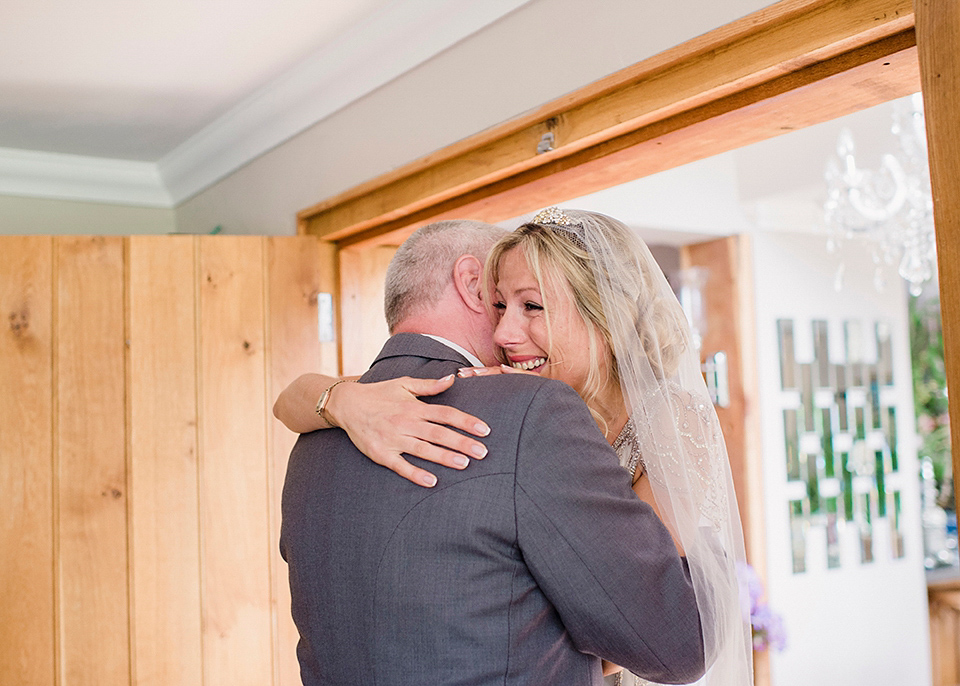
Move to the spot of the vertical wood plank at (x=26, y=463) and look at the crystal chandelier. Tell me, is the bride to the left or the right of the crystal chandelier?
right

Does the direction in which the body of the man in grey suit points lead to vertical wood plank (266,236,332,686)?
no

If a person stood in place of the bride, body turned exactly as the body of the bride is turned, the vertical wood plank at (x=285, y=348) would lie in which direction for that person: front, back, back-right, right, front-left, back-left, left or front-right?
right

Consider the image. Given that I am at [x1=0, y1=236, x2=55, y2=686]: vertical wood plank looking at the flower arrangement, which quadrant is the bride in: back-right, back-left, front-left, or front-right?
front-right

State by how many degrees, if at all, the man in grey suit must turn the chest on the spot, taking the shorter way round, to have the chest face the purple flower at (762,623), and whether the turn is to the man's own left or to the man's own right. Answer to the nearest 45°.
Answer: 0° — they already face it

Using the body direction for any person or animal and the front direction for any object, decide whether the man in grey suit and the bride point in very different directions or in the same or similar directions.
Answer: very different directions

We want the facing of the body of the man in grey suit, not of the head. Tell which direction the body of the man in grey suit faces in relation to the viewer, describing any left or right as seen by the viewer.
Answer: facing away from the viewer and to the right of the viewer

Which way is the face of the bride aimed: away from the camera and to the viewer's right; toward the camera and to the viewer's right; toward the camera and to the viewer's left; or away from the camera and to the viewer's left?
toward the camera and to the viewer's left

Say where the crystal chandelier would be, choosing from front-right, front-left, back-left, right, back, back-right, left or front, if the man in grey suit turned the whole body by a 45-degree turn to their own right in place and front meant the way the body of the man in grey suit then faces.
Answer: front-left

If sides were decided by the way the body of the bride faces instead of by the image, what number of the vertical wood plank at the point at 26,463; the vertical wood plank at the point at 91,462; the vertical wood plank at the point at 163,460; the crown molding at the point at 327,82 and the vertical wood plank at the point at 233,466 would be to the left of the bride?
0

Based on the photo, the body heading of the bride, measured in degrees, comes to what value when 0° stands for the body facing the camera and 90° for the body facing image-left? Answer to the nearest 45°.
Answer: approximately 45°

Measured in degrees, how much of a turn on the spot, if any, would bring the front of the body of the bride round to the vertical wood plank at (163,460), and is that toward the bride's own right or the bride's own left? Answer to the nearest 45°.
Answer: approximately 90° to the bride's own right

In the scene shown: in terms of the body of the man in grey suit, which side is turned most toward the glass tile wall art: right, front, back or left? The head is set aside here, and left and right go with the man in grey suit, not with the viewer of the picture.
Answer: front
